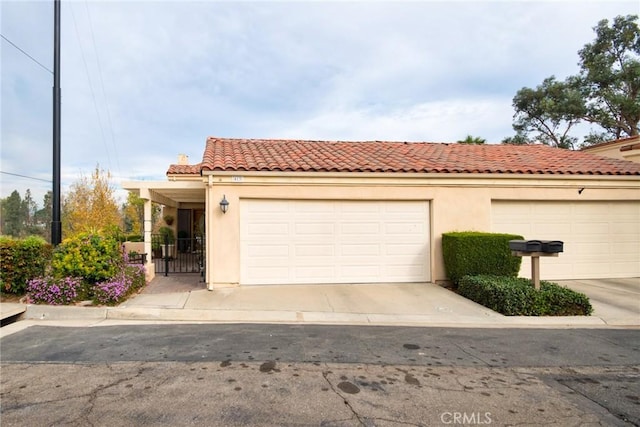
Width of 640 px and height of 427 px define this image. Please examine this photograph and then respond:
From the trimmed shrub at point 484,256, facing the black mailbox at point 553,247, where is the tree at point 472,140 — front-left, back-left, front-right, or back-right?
back-left

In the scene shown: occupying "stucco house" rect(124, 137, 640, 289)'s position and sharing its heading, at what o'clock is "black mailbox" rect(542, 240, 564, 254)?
The black mailbox is roughly at 10 o'clock from the stucco house.

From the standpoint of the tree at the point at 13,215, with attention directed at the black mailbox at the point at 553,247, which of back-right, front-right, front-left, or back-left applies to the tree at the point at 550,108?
front-left

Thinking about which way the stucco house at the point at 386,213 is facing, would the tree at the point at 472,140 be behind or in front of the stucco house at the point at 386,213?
behind

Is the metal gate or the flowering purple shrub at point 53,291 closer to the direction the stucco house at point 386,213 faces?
the flowering purple shrub

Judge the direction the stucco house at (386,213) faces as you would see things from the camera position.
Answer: facing the viewer

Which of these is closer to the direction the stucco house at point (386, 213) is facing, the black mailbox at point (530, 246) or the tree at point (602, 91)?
the black mailbox

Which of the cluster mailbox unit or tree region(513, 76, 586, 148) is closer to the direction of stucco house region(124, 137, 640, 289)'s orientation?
the cluster mailbox unit

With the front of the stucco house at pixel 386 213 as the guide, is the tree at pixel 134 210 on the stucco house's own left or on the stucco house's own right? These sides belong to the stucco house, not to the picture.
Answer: on the stucco house's own right

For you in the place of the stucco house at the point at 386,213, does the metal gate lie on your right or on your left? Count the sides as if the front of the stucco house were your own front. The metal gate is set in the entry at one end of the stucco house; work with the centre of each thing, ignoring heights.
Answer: on your right

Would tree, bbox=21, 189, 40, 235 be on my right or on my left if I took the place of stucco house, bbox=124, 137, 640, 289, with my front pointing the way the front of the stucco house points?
on my right

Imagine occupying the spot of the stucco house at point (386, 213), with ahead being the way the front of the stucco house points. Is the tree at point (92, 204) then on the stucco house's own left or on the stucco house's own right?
on the stucco house's own right

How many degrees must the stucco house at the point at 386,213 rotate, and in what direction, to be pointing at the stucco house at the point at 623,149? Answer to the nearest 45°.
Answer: approximately 135° to its left

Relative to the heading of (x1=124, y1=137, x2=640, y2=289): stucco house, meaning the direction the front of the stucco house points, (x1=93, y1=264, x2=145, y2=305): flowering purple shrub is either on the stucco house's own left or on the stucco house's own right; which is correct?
on the stucco house's own right

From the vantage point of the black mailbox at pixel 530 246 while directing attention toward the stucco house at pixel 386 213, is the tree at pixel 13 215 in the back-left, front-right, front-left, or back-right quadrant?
front-left

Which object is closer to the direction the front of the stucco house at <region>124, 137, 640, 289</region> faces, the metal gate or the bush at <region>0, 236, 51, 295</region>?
the bush
